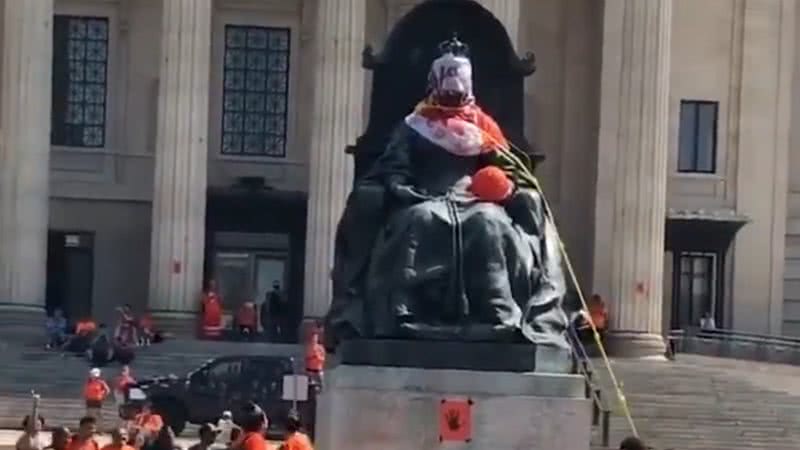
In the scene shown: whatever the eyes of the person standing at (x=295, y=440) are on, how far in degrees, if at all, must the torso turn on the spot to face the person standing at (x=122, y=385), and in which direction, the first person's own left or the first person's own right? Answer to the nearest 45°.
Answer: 0° — they already face them

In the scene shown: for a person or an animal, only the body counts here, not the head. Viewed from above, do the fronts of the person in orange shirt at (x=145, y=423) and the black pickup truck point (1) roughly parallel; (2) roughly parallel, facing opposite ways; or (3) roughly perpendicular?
roughly perpendicular

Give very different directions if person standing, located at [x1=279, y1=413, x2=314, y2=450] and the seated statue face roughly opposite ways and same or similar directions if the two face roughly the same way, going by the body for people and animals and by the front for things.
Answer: very different directions

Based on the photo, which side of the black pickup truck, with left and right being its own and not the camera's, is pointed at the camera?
left

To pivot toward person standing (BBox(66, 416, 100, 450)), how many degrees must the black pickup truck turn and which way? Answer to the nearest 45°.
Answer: approximately 90° to its left

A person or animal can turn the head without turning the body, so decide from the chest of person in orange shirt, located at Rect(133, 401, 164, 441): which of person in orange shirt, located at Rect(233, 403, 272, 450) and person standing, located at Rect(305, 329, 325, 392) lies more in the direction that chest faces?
the person standing

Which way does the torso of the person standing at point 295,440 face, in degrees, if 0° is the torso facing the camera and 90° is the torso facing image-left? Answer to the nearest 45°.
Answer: approximately 180°

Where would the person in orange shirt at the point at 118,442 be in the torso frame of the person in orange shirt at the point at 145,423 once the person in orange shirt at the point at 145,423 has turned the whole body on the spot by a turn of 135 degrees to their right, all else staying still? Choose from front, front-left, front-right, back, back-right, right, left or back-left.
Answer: front-right

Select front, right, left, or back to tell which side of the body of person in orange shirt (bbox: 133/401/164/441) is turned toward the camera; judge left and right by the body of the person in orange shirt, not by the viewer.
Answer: back
